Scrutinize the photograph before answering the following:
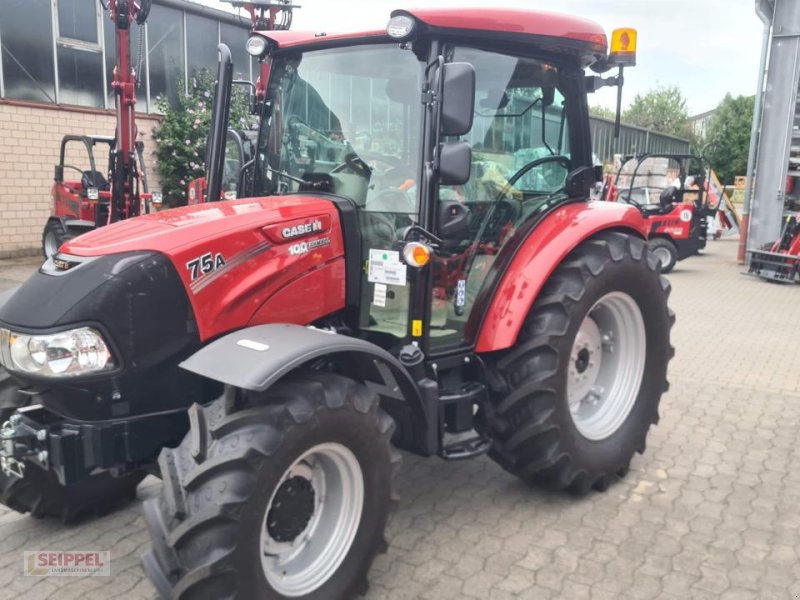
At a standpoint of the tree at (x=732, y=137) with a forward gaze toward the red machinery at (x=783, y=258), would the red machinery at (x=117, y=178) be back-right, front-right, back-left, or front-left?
front-right

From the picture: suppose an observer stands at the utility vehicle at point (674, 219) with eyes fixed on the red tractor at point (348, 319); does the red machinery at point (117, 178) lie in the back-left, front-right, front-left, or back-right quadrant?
front-right

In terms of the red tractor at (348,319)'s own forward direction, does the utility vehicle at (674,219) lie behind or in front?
behind

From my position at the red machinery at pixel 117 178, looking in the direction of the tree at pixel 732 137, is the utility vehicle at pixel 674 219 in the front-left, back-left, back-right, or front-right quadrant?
front-right

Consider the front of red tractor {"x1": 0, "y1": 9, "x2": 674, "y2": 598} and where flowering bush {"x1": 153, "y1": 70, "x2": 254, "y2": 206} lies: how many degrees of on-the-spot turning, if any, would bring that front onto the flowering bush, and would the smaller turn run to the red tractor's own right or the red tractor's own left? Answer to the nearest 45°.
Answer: approximately 135° to the red tractor's own right

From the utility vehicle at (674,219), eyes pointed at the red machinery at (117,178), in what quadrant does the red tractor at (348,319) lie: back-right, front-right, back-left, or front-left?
front-left

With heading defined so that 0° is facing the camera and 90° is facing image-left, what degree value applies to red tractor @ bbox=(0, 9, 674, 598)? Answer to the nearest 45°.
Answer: approximately 45°

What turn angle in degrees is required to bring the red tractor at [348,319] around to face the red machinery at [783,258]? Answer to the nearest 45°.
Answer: approximately 180°

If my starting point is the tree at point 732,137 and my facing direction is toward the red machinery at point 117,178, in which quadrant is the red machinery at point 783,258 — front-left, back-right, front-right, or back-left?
front-left

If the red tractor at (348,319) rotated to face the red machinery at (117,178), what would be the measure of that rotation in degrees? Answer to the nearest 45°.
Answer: approximately 135° to its right

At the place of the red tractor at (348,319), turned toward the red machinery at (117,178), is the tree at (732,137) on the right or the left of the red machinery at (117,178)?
right
